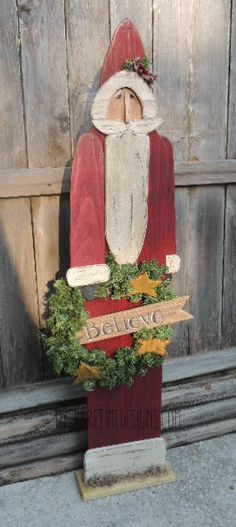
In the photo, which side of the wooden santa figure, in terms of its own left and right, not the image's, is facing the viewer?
front

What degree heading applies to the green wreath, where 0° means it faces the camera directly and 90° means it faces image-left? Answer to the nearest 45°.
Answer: approximately 0°
